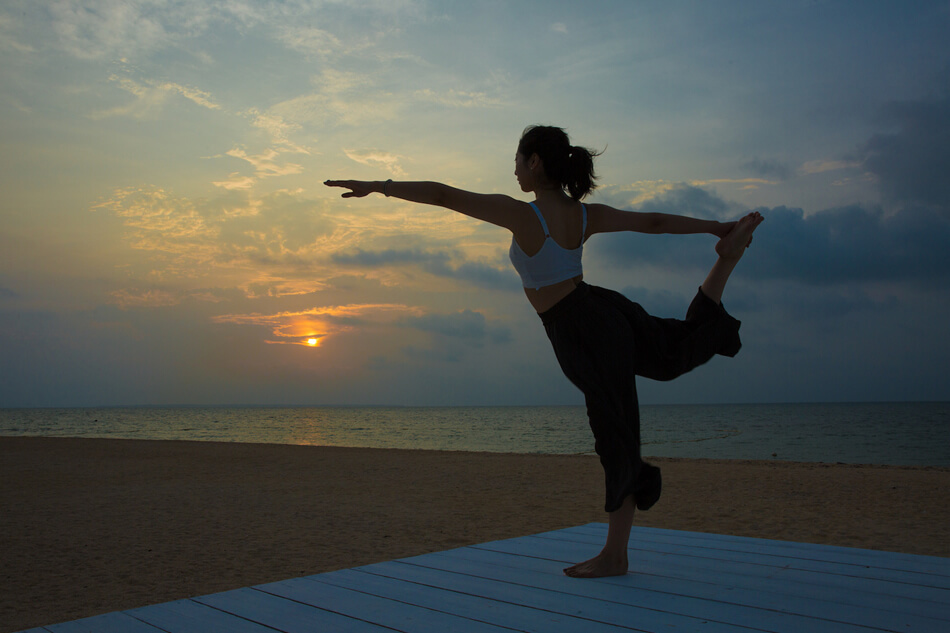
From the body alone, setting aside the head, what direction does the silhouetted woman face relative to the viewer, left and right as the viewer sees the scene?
facing away from the viewer and to the left of the viewer

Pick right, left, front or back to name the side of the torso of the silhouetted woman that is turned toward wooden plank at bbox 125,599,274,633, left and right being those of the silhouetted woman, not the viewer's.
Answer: left

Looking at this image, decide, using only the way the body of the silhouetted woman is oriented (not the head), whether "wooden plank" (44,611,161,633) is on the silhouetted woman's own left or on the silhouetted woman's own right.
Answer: on the silhouetted woman's own left

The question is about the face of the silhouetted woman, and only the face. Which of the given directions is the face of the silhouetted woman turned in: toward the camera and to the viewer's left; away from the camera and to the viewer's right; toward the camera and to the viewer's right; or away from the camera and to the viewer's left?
away from the camera and to the viewer's left
